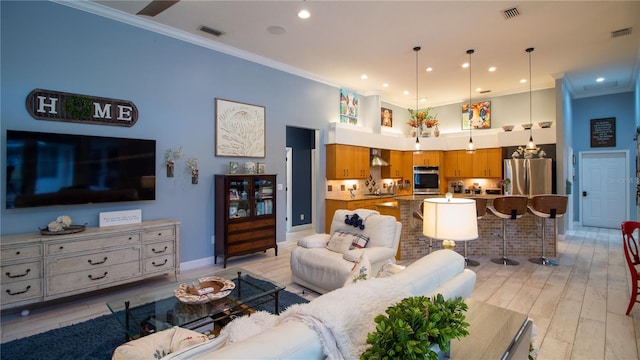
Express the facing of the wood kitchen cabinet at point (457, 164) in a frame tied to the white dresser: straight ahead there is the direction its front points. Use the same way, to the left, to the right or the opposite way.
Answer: to the right

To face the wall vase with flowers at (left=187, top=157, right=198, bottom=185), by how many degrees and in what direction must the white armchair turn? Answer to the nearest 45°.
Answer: approximately 45° to its right

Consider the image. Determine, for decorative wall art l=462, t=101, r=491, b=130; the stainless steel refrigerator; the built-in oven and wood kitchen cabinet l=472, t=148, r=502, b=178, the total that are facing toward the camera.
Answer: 4

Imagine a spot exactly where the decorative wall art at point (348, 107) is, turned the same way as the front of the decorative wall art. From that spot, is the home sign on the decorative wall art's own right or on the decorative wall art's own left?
on the decorative wall art's own right

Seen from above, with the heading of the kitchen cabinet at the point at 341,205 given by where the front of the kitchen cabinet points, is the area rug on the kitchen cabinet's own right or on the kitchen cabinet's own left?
on the kitchen cabinet's own right

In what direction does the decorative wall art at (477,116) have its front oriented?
toward the camera

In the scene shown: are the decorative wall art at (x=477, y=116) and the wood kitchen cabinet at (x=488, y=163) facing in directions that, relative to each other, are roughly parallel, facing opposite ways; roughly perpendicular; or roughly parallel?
roughly parallel

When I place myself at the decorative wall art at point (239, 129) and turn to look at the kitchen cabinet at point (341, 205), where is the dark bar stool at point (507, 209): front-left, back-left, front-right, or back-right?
front-right

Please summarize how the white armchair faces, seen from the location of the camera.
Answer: facing the viewer and to the left of the viewer

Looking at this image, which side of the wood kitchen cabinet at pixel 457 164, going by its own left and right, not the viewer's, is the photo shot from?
front

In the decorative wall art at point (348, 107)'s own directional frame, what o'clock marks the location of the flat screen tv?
The flat screen tv is roughly at 3 o'clock from the decorative wall art.

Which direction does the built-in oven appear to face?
toward the camera

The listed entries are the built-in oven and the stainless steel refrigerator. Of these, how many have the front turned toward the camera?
2

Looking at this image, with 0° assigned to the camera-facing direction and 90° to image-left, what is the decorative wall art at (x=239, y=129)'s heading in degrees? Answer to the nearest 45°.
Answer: approximately 315°

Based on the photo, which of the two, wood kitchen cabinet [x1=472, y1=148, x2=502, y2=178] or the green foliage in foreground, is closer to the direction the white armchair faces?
the green foliage in foreground

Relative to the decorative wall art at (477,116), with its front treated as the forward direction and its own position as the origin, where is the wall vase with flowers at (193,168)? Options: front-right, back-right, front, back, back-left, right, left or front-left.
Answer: front-right

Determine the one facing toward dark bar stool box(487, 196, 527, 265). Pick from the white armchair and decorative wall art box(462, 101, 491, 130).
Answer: the decorative wall art

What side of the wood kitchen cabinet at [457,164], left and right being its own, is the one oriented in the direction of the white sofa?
front

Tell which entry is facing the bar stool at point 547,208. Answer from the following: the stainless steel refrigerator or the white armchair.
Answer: the stainless steel refrigerator

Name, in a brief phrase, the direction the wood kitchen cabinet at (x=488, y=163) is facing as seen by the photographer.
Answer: facing the viewer

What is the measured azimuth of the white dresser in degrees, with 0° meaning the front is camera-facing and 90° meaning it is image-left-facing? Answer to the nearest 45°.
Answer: approximately 315°
